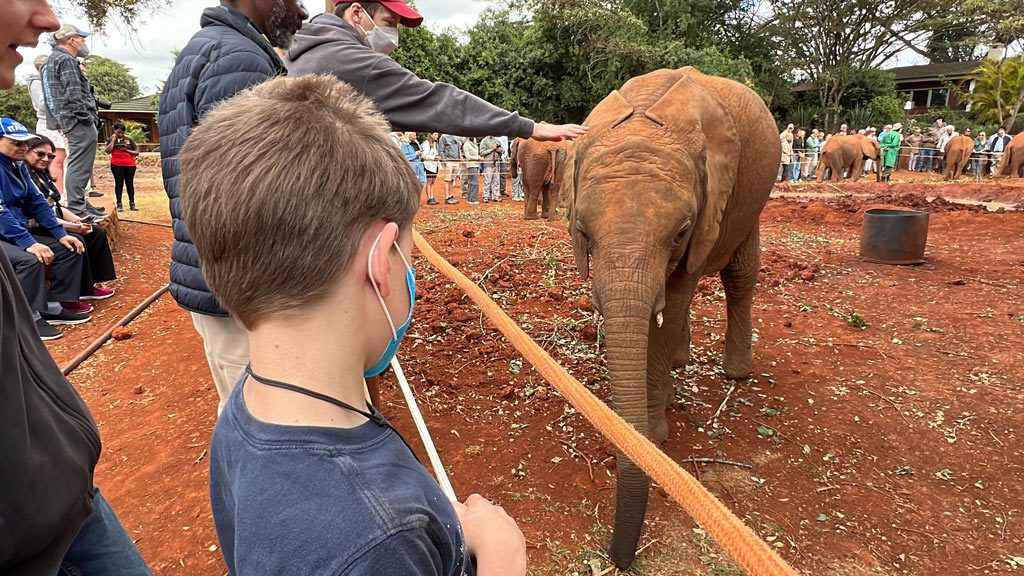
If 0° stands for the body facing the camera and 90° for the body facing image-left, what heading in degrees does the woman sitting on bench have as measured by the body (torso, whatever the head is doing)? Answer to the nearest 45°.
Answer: approximately 315°

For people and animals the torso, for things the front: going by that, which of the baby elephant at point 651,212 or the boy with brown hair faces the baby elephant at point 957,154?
the boy with brown hair

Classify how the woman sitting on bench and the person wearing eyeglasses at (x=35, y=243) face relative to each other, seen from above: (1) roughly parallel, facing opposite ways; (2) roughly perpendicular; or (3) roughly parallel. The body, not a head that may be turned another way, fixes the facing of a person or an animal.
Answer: roughly parallel

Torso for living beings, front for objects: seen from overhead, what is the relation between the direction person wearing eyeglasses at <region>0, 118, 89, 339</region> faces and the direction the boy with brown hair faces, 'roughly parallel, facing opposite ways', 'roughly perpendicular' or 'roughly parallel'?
roughly perpendicular

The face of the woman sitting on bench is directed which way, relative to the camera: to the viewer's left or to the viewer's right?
to the viewer's right

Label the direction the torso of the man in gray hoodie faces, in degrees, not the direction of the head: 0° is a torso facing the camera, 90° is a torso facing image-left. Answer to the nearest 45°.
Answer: approximately 270°

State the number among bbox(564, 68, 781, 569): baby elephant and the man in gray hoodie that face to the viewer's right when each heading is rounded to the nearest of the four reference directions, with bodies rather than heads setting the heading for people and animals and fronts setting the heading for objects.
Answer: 1

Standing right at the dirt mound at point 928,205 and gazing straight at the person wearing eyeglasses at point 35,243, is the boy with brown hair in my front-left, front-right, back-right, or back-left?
front-left

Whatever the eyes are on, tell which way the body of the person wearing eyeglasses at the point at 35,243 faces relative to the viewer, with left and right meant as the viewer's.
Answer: facing the viewer and to the right of the viewer

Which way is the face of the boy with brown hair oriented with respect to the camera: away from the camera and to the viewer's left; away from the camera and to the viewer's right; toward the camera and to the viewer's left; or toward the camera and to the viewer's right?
away from the camera and to the viewer's right

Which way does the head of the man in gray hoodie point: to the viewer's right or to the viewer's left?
to the viewer's right

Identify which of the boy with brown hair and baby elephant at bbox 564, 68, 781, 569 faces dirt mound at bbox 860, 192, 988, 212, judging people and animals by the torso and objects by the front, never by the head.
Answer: the boy with brown hair

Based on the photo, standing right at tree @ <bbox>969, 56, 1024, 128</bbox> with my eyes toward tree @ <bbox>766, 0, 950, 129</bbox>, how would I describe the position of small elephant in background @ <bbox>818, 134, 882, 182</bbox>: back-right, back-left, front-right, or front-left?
front-left
